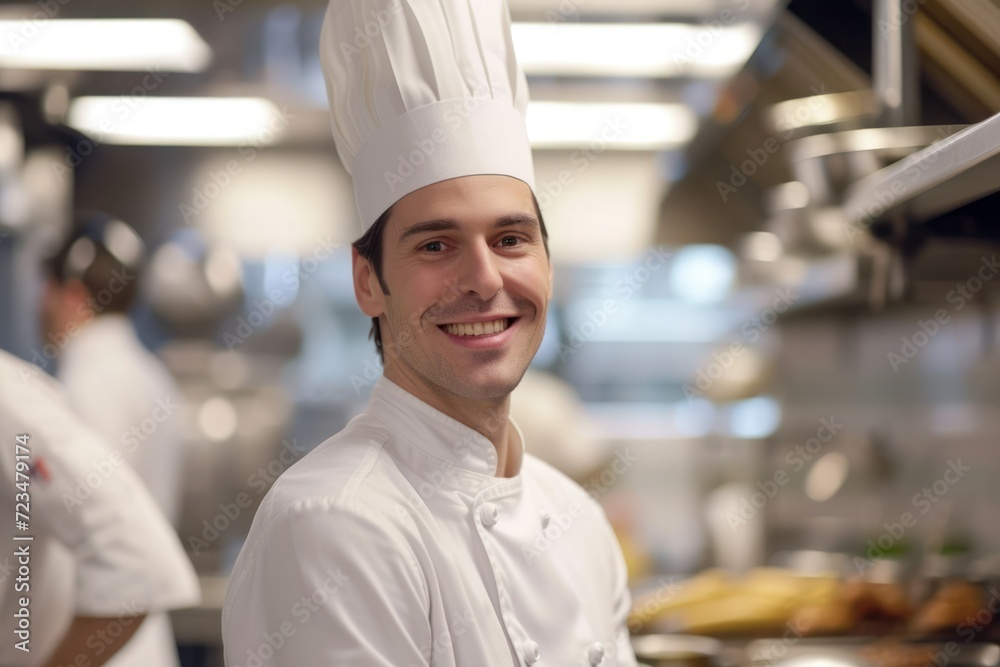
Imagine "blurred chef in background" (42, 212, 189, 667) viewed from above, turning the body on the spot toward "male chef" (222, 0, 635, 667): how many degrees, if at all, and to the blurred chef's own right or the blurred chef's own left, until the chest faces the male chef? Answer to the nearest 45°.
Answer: approximately 135° to the blurred chef's own left

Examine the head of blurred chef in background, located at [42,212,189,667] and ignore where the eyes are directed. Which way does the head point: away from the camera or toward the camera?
away from the camera

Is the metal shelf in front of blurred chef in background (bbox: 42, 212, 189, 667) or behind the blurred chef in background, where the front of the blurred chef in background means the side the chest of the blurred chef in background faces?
behind

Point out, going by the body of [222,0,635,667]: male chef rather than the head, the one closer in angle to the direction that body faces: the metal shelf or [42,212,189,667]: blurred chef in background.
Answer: the metal shelf

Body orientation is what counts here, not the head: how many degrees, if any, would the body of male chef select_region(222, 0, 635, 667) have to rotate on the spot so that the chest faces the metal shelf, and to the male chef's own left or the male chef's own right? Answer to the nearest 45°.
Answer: approximately 45° to the male chef's own left

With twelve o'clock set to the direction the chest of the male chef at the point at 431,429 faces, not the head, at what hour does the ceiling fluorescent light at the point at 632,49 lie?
The ceiling fluorescent light is roughly at 8 o'clock from the male chef.

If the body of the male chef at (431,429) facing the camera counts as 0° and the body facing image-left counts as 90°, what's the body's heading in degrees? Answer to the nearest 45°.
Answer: approximately 315°

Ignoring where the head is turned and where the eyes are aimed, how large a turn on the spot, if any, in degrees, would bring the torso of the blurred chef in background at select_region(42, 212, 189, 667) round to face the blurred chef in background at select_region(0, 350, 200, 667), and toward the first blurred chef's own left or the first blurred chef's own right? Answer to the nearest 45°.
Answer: approximately 135° to the first blurred chef's own left

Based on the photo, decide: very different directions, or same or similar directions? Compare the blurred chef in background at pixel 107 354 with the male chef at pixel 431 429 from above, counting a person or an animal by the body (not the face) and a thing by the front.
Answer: very different directions

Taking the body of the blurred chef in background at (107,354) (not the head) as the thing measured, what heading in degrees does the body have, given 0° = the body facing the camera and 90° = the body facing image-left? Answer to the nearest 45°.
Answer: approximately 135°
